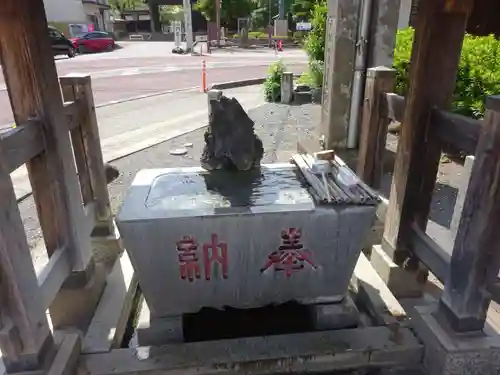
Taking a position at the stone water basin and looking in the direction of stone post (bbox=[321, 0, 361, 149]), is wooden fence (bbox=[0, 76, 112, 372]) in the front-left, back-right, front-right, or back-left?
back-left

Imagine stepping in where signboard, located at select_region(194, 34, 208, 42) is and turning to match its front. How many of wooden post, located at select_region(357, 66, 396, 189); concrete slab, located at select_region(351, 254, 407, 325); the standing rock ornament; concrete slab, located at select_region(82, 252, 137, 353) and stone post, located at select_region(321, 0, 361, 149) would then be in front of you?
5

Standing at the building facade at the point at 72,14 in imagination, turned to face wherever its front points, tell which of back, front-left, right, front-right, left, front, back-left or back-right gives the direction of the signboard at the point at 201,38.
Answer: front-left

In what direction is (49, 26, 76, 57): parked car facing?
to the viewer's right

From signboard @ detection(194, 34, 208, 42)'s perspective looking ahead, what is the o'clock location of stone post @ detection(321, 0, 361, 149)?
The stone post is roughly at 12 o'clock from the signboard.

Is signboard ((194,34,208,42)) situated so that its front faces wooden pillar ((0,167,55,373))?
yes

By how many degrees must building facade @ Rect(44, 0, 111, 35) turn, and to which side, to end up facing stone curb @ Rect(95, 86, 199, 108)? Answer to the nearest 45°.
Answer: approximately 45° to its right

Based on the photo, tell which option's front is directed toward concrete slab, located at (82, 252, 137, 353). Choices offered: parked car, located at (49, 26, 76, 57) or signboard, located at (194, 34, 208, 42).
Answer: the signboard

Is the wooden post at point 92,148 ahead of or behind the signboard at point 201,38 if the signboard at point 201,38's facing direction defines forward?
ahead

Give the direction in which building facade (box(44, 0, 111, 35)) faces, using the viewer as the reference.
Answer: facing the viewer and to the right of the viewer

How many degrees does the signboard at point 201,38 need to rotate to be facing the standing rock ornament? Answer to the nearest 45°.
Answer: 0° — it already faces it

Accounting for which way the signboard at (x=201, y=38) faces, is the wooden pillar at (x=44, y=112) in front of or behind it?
in front

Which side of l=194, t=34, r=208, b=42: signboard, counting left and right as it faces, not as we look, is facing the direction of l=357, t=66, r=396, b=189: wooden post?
front

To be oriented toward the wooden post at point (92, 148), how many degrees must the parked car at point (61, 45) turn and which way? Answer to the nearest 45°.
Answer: approximately 90° to its right

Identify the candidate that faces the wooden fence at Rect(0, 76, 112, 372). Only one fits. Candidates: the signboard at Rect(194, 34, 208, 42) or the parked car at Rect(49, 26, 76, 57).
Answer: the signboard
